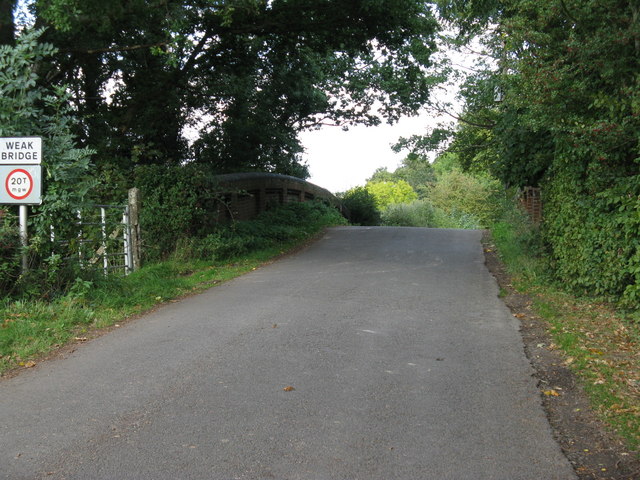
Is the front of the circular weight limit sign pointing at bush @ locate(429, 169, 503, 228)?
no

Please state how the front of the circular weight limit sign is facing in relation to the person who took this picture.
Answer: facing the viewer

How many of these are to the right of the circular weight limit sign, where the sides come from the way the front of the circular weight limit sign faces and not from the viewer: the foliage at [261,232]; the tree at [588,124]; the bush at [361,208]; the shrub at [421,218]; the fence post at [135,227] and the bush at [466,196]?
0

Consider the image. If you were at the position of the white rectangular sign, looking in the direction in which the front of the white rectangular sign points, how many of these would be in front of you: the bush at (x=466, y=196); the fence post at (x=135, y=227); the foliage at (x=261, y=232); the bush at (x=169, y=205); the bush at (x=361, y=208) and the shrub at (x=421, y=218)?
0

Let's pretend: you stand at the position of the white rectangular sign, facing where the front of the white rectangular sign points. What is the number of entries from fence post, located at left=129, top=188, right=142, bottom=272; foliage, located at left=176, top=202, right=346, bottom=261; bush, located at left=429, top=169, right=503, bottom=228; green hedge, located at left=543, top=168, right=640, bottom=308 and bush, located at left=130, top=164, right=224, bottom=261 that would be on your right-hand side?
0

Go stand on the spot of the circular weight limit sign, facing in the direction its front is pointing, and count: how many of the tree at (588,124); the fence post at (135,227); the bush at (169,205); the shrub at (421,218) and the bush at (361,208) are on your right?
0

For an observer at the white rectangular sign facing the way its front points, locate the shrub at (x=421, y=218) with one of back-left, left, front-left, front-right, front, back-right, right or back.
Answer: back-left

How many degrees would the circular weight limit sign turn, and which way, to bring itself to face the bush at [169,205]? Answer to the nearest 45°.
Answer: approximately 135° to its left

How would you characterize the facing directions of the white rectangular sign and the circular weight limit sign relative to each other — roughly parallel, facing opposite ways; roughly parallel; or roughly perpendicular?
roughly parallel

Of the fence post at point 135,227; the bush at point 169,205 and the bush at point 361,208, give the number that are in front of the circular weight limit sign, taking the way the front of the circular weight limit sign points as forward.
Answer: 0

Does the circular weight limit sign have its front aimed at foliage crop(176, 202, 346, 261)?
no

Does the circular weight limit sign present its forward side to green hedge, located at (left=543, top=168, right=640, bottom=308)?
no

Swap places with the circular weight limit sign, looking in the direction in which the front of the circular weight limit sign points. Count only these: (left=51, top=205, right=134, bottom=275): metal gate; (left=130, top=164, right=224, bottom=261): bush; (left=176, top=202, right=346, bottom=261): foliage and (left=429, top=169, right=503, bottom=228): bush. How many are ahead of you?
0

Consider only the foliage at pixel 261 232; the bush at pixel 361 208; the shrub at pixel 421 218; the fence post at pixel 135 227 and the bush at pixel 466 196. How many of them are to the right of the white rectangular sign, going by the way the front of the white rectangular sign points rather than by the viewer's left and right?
0

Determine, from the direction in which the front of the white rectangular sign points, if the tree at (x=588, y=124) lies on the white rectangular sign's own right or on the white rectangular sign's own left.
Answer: on the white rectangular sign's own left

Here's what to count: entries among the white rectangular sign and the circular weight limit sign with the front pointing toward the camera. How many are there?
2
